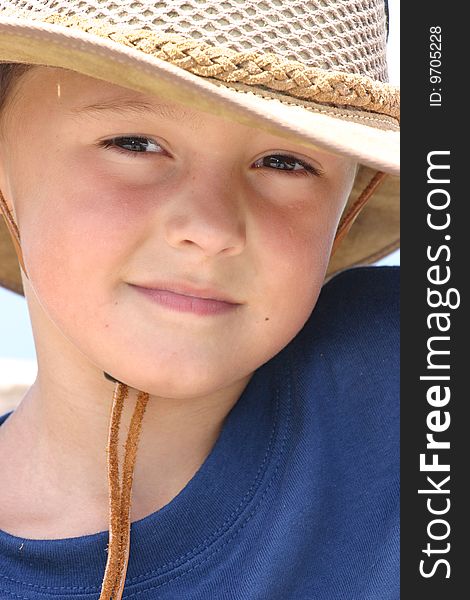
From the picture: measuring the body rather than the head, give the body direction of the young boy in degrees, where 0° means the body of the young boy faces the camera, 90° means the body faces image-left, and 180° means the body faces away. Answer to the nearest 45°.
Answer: approximately 0°
